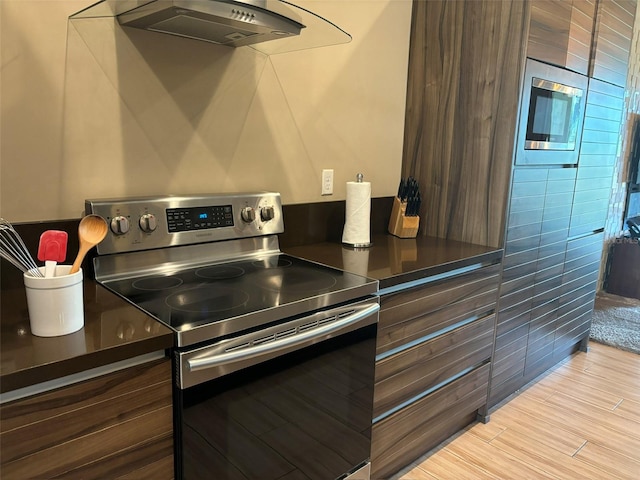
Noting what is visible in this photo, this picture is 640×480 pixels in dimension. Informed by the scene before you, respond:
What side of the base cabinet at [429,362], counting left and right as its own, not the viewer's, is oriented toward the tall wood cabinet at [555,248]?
left

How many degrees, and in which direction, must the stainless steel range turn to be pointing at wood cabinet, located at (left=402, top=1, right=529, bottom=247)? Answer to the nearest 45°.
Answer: approximately 90° to its left

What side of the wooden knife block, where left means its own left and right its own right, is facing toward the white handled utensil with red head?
right

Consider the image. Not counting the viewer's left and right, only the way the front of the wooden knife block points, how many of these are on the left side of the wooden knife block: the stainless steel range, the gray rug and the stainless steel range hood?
1

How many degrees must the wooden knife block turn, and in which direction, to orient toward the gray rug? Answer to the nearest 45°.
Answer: approximately 90° to its left

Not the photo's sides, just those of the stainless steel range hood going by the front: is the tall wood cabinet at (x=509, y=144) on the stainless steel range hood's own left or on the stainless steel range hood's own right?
on the stainless steel range hood's own left

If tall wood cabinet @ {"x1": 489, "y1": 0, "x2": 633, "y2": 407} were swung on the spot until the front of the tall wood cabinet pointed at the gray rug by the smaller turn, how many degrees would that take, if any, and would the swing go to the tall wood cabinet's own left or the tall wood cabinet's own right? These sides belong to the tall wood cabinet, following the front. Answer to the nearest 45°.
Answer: approximately 135° to the tall wood cabinet's own left
